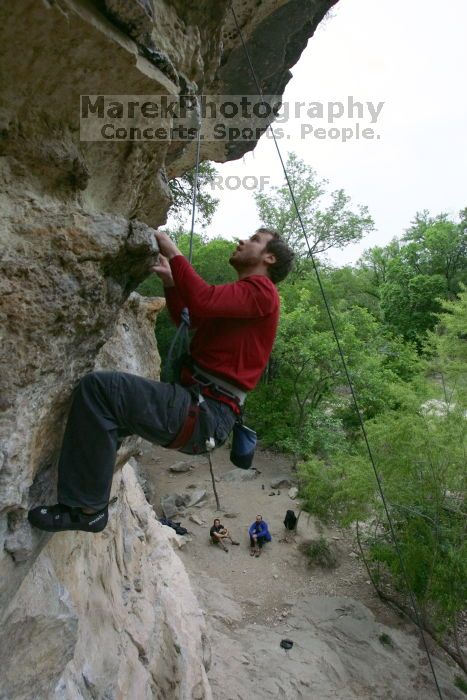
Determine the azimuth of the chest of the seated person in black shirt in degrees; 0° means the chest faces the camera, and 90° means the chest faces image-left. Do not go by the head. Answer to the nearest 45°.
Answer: approximately 315°

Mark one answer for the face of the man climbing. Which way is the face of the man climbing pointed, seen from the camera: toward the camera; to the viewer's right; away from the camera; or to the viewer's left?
to the viewer's left

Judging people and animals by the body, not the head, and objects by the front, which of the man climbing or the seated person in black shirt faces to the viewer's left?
the man climbing

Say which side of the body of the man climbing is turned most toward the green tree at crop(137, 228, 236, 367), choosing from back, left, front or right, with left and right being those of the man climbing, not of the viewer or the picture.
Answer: right

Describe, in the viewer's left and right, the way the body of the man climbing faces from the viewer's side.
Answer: facing to the left of the viewer

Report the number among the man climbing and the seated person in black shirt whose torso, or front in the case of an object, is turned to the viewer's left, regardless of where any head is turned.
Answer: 1
